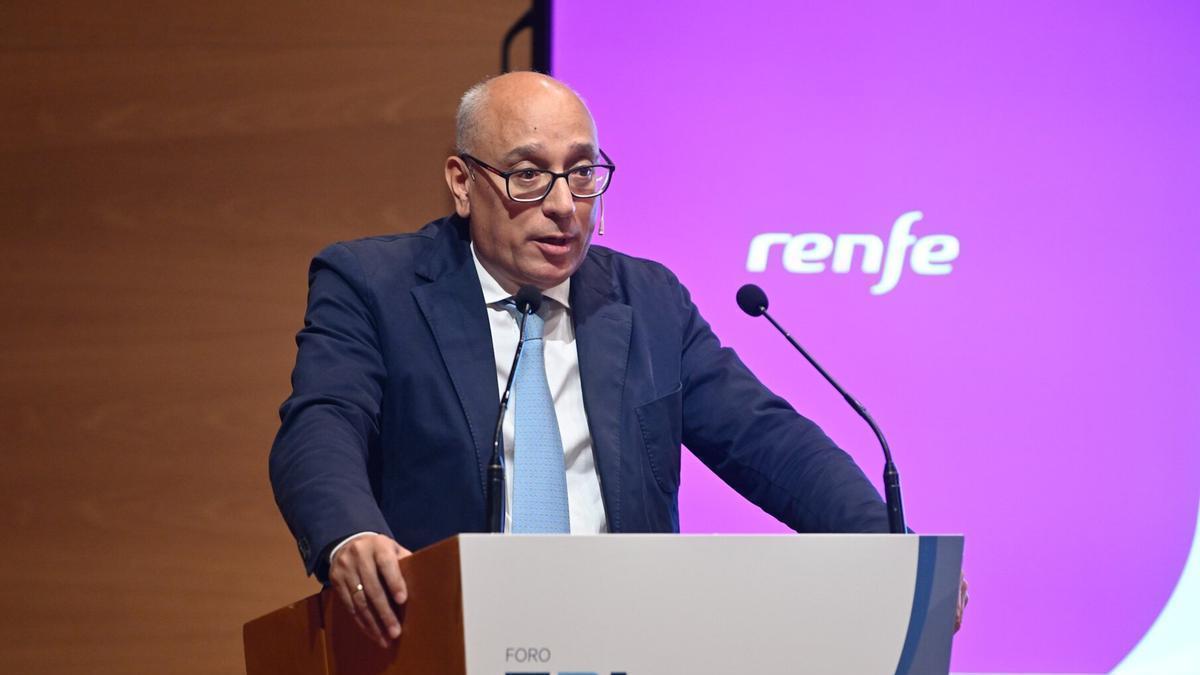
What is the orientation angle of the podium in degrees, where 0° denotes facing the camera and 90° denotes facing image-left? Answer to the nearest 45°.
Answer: approximately 315°

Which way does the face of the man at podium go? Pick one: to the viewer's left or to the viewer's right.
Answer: to the viewer's right

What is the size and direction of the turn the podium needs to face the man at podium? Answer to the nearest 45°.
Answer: approximately 135° to its left

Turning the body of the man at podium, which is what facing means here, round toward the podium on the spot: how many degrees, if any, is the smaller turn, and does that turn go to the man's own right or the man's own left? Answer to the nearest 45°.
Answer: approximately 45° to the man's own right

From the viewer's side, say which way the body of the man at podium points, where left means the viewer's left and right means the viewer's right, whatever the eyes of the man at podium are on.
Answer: facing the viewer and to the right of the viewer
